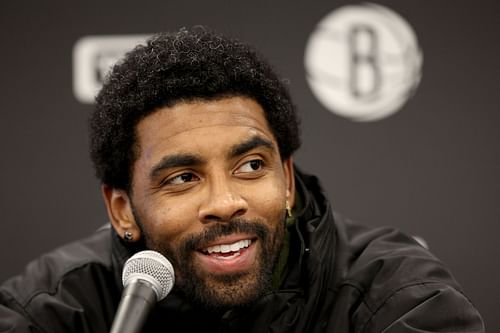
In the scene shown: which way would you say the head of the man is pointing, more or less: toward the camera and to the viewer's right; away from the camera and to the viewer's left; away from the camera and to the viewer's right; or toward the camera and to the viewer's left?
toward the camera and to the viewer's right

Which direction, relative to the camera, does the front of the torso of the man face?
toward the camera
